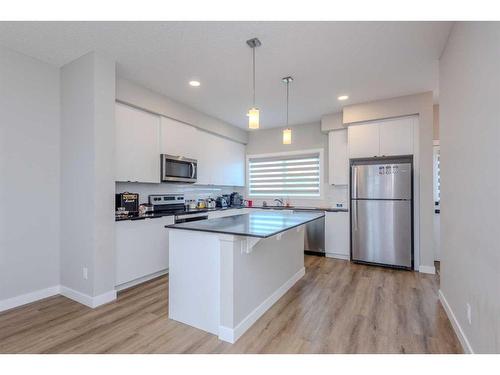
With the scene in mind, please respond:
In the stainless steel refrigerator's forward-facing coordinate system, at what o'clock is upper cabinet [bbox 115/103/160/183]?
The upper cabinet is roughly at 2 o'clock from the stainless steel refrigerator.

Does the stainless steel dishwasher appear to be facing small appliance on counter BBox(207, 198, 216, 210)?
no

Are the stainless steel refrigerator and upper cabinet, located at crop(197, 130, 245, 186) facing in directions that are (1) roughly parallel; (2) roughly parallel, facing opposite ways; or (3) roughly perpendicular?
roughly perpendicular

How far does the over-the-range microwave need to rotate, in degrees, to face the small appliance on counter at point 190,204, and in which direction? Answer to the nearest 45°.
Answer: approximately 135° to its left

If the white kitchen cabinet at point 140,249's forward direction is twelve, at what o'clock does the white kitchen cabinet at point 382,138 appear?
the white kitchen cabinet at point 382,138 is roughly at 11 o'clock from the white kitchen cabinet at point 140,249.

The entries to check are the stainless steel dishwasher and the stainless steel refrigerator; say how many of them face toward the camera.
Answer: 2

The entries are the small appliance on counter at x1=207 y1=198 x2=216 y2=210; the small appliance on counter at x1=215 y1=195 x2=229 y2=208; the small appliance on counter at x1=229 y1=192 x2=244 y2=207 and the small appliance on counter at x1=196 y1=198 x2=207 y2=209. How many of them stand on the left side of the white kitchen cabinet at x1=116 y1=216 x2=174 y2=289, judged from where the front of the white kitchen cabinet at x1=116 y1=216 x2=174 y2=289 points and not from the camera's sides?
4

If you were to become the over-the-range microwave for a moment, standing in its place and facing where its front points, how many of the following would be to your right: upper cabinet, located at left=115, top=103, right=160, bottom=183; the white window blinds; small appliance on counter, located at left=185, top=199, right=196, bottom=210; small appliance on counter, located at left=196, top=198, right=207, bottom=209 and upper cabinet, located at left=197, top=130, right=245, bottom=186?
1

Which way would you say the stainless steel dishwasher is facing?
toward the camera

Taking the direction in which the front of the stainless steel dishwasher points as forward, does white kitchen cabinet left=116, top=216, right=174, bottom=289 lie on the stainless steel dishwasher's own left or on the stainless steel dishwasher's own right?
on the stainless steel dishwasher's own right

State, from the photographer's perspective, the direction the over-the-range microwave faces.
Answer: facing the viewer and to the right of the viewer

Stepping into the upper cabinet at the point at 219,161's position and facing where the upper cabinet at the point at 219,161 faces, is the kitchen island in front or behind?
in front

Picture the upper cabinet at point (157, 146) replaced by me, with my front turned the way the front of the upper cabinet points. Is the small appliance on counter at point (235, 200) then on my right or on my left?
on my left

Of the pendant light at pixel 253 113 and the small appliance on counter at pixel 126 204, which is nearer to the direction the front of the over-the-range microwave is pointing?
the pendant light

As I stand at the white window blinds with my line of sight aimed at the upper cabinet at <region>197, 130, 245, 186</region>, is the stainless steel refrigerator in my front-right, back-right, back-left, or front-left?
back-left

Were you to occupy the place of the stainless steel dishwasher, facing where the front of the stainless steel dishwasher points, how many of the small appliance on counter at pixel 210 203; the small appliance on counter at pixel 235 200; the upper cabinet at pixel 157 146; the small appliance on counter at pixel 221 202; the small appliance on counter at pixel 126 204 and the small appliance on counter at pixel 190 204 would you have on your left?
0

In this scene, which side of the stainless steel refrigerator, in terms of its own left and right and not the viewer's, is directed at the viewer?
front
